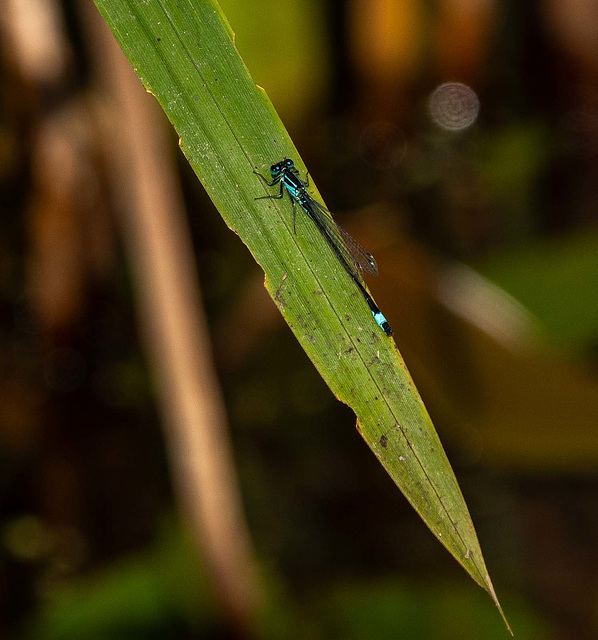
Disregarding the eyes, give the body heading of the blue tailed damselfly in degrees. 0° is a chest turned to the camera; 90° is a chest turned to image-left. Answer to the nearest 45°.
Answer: approximately 135°
